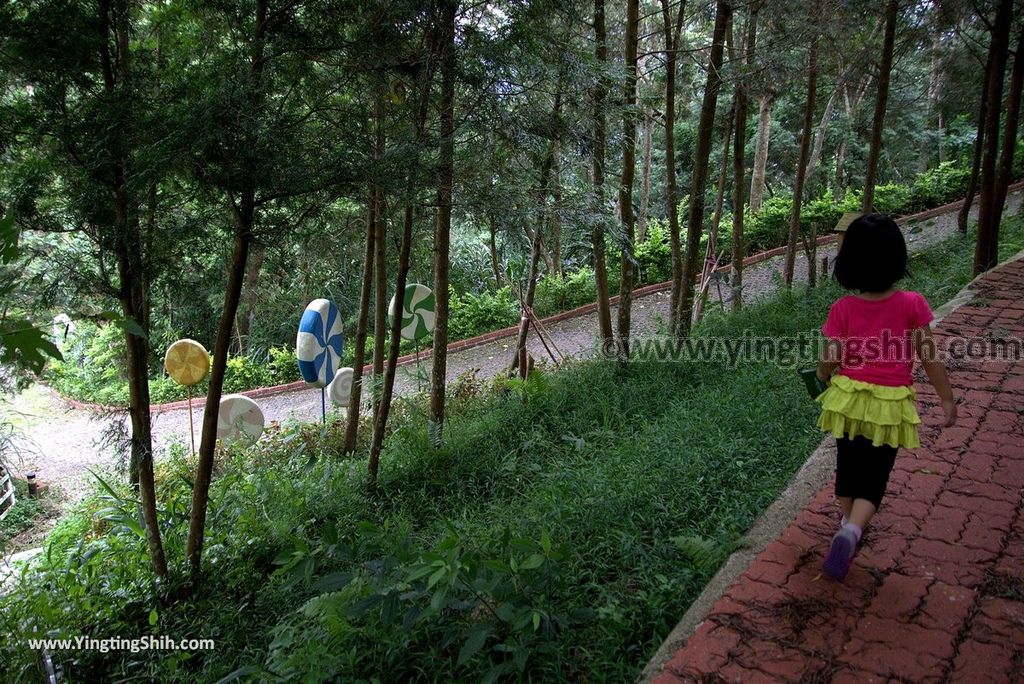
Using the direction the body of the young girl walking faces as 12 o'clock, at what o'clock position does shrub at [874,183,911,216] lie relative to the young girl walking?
The shrub is roughly at 12 o'clock from the young girl walking.

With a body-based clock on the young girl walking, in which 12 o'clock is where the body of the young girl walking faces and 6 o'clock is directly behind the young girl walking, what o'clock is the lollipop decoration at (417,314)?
The lollipop decoration is roughly at 10 o'clock from the young girl walking.

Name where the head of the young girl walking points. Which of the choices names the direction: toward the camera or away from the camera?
away from the camera

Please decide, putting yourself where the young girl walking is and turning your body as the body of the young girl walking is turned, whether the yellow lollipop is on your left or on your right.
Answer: on your left

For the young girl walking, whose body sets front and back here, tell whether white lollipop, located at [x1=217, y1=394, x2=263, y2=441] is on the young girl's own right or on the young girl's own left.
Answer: on the young girl's own left

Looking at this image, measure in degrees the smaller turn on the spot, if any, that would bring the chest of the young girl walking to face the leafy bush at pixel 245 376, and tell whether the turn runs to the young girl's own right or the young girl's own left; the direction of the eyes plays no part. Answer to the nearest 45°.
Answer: approximately 45° to the young girl's own left

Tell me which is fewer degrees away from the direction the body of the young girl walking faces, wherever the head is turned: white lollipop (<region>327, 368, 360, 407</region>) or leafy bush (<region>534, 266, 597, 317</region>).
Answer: the leafy bush

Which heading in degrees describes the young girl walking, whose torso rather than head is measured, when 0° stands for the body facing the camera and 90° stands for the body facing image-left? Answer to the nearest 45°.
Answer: approximately 180°

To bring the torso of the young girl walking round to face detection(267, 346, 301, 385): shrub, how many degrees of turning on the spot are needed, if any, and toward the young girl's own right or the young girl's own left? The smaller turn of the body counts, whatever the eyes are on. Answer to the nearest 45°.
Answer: approximately 45° to the young girl's own left
